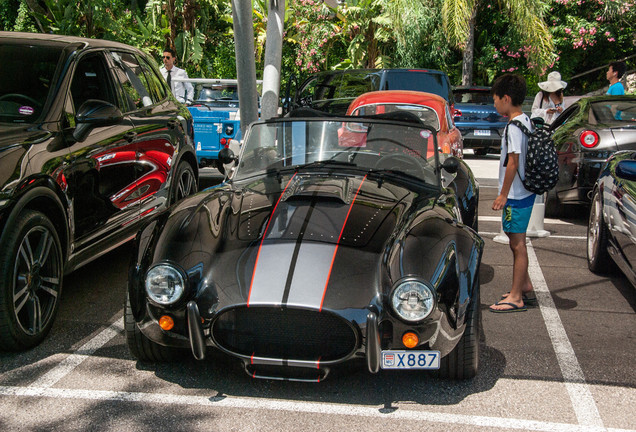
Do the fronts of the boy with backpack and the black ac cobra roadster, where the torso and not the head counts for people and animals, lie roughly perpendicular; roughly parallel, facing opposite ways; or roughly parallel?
roughly perpendicular

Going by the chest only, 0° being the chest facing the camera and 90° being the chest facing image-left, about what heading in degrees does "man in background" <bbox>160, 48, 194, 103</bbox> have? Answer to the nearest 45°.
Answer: approximately 45°

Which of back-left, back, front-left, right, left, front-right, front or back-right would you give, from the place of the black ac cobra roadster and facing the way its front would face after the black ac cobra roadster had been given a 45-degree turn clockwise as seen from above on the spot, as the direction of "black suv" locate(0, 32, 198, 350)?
right

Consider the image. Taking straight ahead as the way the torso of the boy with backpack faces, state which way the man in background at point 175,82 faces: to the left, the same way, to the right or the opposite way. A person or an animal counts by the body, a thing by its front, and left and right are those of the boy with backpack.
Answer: to the left

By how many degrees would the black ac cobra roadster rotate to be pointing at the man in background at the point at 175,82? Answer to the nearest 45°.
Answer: approximately 180°

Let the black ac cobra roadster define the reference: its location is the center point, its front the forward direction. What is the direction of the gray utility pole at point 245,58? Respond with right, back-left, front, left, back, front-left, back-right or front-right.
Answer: back

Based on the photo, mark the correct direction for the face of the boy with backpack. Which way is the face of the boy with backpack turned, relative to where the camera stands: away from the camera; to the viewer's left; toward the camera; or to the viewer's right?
to the viewer's left

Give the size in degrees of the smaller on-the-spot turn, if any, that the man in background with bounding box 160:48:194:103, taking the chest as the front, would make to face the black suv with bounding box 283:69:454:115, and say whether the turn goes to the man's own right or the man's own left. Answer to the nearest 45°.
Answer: approximately 135° to the man's own left

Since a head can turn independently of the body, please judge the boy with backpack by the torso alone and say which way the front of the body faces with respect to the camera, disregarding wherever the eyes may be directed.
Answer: to the viewer's left

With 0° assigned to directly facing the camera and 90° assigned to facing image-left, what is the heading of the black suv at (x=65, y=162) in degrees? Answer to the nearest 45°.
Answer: approximately 45°

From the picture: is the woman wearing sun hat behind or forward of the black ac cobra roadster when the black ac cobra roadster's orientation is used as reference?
behind

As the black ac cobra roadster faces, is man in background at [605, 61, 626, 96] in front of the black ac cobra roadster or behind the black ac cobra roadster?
behind
